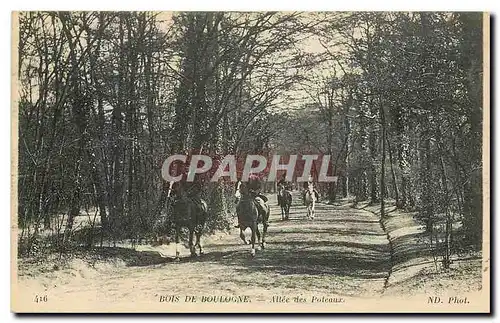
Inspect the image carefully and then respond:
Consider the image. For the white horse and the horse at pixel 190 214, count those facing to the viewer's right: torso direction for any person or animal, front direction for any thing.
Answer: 0

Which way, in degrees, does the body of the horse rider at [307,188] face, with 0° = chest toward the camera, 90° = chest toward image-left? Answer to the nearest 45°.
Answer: approximately 0°

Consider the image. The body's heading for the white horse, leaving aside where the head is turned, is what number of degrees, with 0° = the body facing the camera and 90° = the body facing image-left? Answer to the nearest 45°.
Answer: approximately 0°

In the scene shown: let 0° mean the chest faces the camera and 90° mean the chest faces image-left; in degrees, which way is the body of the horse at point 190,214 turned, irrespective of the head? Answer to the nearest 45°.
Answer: approximately 45°
